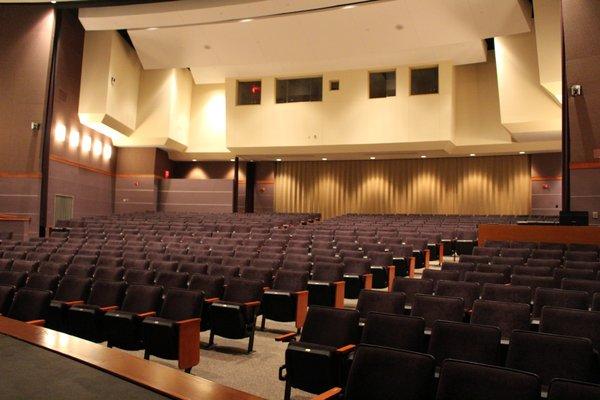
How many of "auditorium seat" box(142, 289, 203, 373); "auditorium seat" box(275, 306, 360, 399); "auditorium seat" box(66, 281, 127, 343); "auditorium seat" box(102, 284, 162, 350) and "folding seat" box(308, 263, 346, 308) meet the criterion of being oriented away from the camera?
0

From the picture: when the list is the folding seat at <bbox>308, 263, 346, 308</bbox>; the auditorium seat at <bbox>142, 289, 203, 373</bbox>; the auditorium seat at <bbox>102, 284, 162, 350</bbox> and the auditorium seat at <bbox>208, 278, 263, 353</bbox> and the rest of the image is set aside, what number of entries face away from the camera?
0

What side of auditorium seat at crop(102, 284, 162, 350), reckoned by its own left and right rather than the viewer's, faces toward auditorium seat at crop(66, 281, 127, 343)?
right

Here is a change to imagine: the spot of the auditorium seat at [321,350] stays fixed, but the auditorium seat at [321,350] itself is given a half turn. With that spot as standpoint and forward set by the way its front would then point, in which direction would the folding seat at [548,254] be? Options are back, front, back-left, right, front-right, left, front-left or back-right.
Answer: front

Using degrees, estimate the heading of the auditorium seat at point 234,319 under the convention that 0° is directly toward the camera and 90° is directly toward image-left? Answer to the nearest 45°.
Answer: approximately 45°

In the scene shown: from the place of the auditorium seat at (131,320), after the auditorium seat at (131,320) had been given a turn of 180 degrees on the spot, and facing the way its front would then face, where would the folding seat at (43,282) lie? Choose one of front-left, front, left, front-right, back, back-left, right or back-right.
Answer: left

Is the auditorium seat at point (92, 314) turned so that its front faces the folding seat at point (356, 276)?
no

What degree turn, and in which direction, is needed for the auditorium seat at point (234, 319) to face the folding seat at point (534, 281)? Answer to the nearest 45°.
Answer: approximately 135° to its left

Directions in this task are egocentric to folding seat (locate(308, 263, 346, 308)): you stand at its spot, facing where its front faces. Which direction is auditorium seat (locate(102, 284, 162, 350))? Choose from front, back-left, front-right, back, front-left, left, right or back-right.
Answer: front

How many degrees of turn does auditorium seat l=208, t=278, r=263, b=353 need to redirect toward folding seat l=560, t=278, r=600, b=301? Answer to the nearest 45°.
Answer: approximately 135° to its left

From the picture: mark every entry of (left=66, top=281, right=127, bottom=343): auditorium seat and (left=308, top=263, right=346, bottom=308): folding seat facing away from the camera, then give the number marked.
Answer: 0

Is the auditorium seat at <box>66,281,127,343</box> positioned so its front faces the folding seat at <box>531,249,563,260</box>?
no

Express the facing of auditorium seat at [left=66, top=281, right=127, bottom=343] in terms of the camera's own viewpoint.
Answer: facing the viewer and to the left of the viewer

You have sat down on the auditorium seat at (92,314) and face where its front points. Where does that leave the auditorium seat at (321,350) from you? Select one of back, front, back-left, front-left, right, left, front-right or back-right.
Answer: left

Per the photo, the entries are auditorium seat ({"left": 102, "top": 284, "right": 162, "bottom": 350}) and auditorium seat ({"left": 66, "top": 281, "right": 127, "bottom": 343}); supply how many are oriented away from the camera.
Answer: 0

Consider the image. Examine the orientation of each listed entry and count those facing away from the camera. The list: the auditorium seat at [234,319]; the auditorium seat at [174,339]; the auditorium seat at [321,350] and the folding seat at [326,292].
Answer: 0

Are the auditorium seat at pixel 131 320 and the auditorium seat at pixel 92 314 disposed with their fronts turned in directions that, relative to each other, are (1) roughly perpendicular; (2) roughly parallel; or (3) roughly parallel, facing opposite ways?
roughly parallel

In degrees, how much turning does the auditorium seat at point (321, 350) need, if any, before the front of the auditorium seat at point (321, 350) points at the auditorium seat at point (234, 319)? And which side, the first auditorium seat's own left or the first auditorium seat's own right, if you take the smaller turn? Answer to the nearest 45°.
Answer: approximately 90° to the first auditorium seat's own right

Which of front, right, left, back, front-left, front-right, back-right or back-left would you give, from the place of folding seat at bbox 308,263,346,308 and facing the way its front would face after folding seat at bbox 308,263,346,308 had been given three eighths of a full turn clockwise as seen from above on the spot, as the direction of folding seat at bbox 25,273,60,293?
left

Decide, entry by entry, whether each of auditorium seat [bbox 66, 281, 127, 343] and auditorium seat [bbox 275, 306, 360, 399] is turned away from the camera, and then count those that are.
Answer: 0

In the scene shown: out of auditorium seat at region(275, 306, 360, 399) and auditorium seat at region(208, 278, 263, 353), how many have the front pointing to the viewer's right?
0
